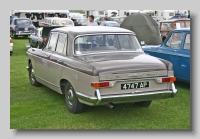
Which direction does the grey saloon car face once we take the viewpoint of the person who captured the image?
facing away from the viewer and to the left of the viewer

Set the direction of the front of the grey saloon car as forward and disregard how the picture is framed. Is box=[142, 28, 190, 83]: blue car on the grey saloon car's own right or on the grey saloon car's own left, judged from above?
on the grey saloon car's own right
